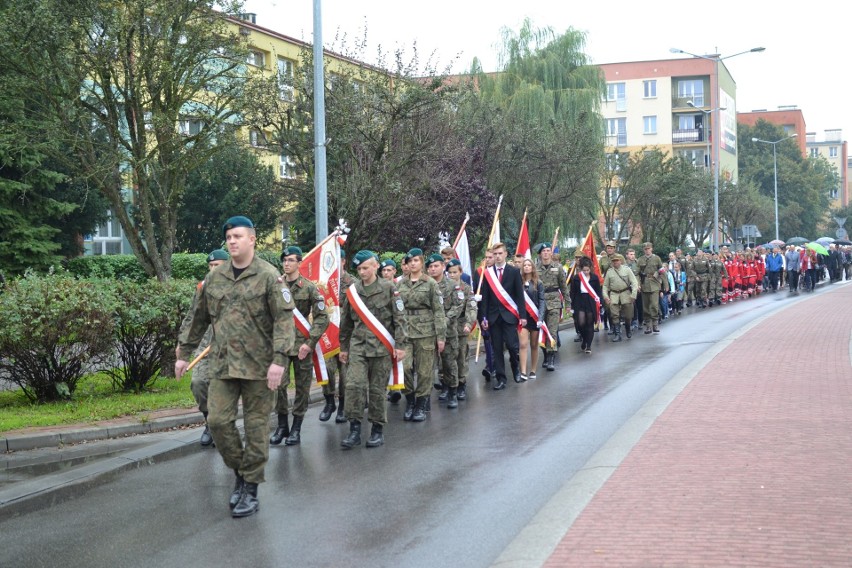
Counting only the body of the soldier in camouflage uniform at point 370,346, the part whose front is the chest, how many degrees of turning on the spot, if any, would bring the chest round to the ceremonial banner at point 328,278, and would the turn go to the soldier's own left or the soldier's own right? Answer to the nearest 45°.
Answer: approximately 90° to the soldier's own right

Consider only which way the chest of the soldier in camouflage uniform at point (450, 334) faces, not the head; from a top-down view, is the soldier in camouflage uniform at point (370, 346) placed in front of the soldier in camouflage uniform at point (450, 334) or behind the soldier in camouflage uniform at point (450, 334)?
in front

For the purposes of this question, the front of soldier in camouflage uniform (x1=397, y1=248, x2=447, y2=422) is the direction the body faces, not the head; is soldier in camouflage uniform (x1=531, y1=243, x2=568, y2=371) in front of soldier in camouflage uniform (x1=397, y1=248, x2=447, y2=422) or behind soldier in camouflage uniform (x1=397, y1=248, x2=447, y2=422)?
behind

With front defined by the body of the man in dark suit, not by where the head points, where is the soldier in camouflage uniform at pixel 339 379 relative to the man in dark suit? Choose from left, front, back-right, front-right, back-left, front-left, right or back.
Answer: front-right

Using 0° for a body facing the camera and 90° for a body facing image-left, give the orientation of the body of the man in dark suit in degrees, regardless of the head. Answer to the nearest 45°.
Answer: approximately 0°

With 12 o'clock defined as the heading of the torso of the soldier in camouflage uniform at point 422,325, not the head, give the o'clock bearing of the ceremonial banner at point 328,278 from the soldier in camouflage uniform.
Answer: The ceremonial banner is roughly at 1 o'clock from the soldier in camouflage uniform.

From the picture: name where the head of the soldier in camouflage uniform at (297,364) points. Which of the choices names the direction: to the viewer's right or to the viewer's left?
to the viewer's left
